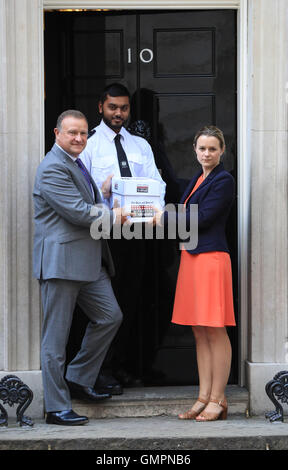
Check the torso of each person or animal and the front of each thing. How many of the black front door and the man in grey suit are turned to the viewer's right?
1

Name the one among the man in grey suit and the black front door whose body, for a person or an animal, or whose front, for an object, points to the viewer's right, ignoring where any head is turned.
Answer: the man in grey suit

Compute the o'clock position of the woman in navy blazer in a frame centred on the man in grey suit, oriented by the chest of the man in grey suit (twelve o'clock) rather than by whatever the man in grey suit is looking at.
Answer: The woman in navy blazer is roughly at 12 o'clock from the man in grey suit.

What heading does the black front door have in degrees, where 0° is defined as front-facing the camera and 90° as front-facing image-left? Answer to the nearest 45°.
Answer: approximately 0°

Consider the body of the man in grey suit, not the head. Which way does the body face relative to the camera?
to the viewer's right

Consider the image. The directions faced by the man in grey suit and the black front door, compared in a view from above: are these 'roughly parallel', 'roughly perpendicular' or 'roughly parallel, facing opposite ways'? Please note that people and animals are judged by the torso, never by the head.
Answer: roughly perpendicular
